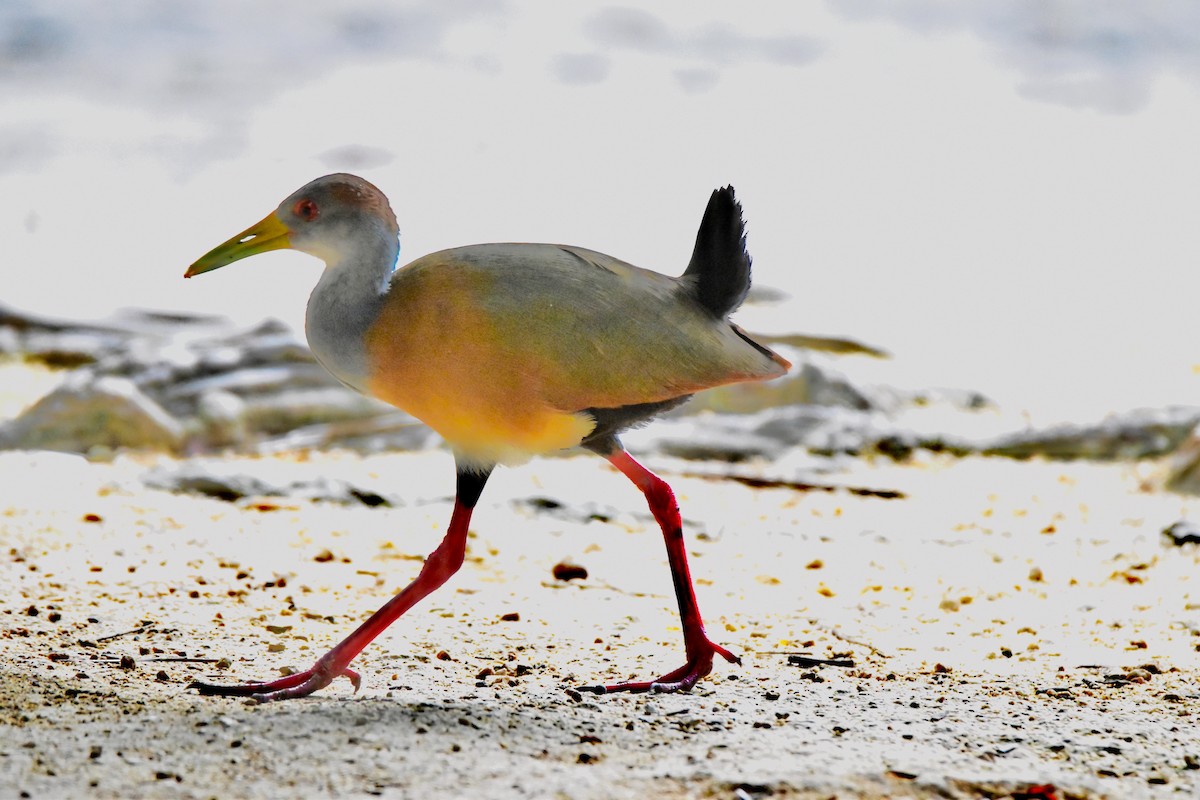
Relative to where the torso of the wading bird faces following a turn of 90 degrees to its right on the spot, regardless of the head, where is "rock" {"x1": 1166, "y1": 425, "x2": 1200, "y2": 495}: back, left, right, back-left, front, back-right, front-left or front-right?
front-right

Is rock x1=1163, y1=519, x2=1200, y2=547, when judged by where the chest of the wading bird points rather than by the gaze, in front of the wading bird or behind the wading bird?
behind

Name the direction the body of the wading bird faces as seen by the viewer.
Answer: to the viewer's left
